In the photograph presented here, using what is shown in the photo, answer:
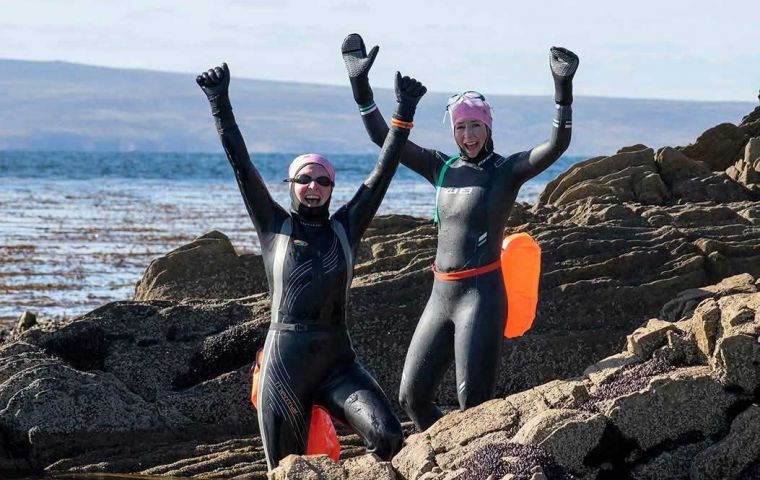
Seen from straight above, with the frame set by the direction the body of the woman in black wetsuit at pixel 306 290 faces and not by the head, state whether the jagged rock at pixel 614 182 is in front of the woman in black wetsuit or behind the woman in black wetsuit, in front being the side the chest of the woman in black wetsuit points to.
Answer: behind

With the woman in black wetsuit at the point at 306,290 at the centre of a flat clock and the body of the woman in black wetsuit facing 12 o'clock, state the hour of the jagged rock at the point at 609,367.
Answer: The jagged rock is roughly at 9 o'clock from the woman in black wetsuit.

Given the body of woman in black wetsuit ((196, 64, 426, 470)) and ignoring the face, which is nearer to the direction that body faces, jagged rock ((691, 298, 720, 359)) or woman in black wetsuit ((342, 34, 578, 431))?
the jagged rock

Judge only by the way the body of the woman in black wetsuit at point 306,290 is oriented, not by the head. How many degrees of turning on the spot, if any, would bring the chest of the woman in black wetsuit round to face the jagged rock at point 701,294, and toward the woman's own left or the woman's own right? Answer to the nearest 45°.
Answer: approximately 135° to the woman's own left

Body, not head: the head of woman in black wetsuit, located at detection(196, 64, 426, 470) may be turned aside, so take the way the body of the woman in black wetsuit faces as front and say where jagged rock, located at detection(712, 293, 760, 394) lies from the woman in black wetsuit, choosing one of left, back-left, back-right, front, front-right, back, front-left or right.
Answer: left

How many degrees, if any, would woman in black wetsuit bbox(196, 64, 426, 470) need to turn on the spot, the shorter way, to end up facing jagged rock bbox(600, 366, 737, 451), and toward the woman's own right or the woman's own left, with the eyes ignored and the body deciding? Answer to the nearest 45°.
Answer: approximately 90° to the woman's own left

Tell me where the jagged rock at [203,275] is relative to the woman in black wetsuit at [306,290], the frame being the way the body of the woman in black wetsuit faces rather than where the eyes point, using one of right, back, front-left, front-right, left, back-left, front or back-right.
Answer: back

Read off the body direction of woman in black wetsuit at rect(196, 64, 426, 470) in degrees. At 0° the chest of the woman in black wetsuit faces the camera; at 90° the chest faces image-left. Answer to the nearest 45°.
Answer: approximately 0°

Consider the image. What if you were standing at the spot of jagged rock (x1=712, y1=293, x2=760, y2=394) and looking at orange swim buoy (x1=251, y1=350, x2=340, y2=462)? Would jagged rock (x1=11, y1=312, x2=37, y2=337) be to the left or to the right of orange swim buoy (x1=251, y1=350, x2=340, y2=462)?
right

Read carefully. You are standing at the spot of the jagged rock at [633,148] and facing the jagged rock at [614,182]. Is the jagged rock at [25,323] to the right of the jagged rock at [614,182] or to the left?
right

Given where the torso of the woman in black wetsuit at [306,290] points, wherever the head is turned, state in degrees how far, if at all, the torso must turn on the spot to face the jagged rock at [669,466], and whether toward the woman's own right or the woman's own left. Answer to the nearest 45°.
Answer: approximately 90° to the woman's own left

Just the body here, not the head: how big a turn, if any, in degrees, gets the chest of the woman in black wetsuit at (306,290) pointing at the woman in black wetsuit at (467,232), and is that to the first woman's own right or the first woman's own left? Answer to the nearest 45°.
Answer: approximately 135° to the first woman's own left
